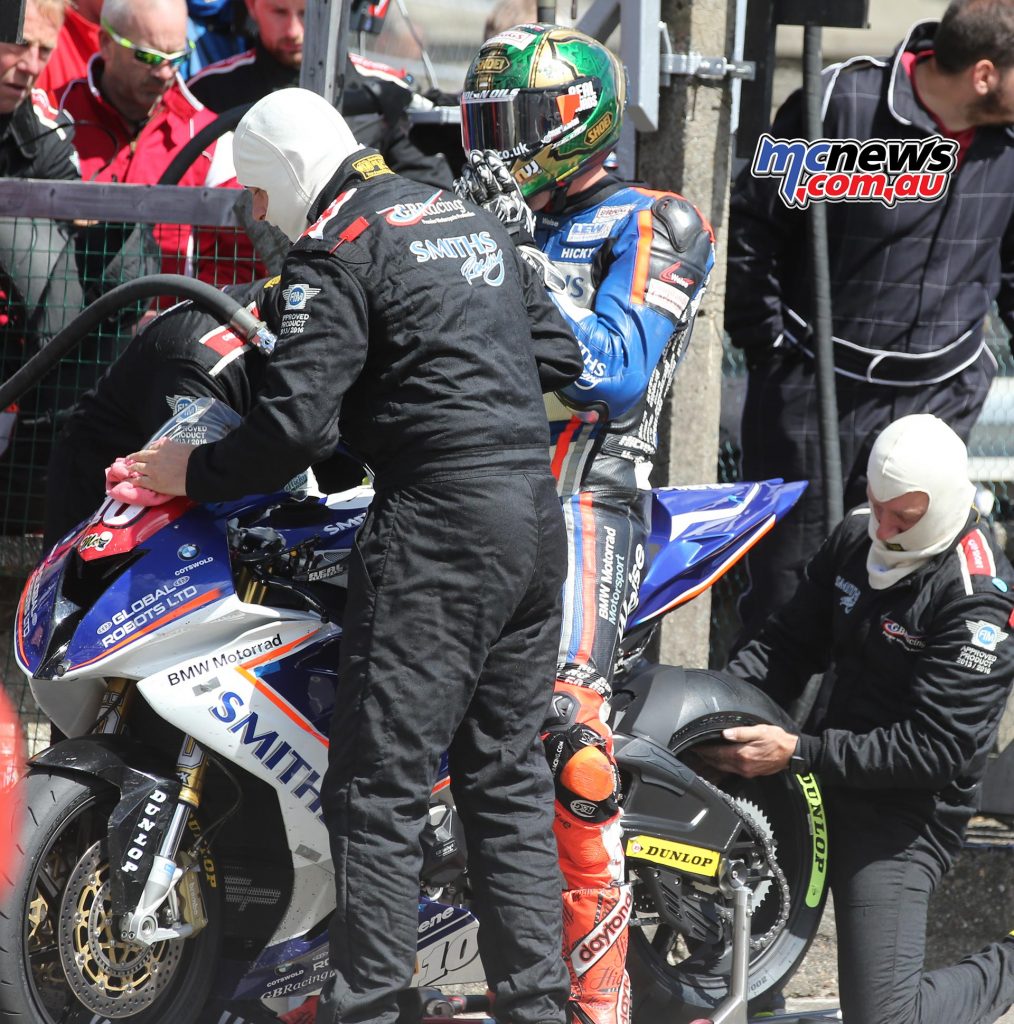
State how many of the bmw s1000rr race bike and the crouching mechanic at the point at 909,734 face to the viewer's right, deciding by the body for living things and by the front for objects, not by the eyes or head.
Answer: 0

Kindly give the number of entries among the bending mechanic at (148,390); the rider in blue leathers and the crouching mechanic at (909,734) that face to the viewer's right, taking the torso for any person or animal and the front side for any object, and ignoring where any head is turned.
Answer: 1

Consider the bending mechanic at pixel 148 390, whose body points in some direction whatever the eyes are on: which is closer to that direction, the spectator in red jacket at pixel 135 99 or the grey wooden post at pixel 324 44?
the grey wooden post

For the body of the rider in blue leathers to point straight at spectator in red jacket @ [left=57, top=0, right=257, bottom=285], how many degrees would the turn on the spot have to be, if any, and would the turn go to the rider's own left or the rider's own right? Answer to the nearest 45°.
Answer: approximately 90° to the rider's own right

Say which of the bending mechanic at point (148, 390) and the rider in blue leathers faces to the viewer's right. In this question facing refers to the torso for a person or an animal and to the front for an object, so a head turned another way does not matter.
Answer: the bending mechanic

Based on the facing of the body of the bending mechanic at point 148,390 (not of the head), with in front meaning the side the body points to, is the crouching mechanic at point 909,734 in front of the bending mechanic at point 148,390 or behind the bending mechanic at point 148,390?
in front

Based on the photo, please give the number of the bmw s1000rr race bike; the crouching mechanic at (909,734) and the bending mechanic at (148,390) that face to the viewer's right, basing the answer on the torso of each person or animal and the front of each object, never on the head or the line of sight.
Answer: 1

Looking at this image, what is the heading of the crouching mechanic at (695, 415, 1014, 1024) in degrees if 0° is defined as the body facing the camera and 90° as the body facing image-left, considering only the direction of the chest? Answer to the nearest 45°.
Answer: approximately 45°

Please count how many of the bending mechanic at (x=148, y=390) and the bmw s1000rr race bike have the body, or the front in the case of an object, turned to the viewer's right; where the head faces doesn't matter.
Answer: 1

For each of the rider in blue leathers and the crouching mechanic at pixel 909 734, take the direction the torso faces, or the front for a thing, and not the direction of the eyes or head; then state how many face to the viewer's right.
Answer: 0

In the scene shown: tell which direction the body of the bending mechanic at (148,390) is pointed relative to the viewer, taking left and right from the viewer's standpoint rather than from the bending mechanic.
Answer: facing to the right of the viewer
